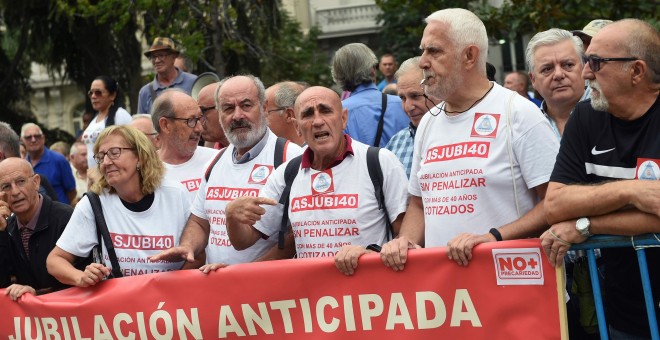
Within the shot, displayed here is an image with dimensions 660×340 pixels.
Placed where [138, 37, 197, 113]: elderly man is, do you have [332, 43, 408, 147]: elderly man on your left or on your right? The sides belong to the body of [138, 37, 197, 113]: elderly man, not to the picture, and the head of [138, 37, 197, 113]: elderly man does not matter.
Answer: on your left

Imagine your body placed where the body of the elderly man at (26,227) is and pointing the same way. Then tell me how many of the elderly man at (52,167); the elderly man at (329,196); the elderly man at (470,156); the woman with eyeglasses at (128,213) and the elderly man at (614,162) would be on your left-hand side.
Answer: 4

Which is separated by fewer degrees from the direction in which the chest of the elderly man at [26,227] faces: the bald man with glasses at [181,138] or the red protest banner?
the red protest banner

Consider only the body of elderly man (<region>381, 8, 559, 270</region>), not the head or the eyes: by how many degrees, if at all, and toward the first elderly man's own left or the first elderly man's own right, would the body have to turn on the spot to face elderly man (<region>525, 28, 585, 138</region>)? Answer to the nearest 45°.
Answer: approximately 180°

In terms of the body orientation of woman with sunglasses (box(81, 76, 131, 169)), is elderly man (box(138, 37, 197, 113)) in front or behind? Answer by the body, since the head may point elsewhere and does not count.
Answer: behind

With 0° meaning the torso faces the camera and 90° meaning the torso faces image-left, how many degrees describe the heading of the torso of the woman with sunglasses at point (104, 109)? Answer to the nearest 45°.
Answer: approximately 45°

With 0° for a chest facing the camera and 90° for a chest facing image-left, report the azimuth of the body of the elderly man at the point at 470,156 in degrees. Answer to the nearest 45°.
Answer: approximately 45°

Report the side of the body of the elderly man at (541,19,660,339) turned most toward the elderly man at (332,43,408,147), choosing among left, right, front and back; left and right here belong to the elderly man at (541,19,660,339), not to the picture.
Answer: right

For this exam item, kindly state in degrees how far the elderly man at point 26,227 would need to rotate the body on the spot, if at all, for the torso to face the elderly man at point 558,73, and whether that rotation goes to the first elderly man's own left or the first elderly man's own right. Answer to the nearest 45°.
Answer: approximately 90° to the first elderly man's own left
